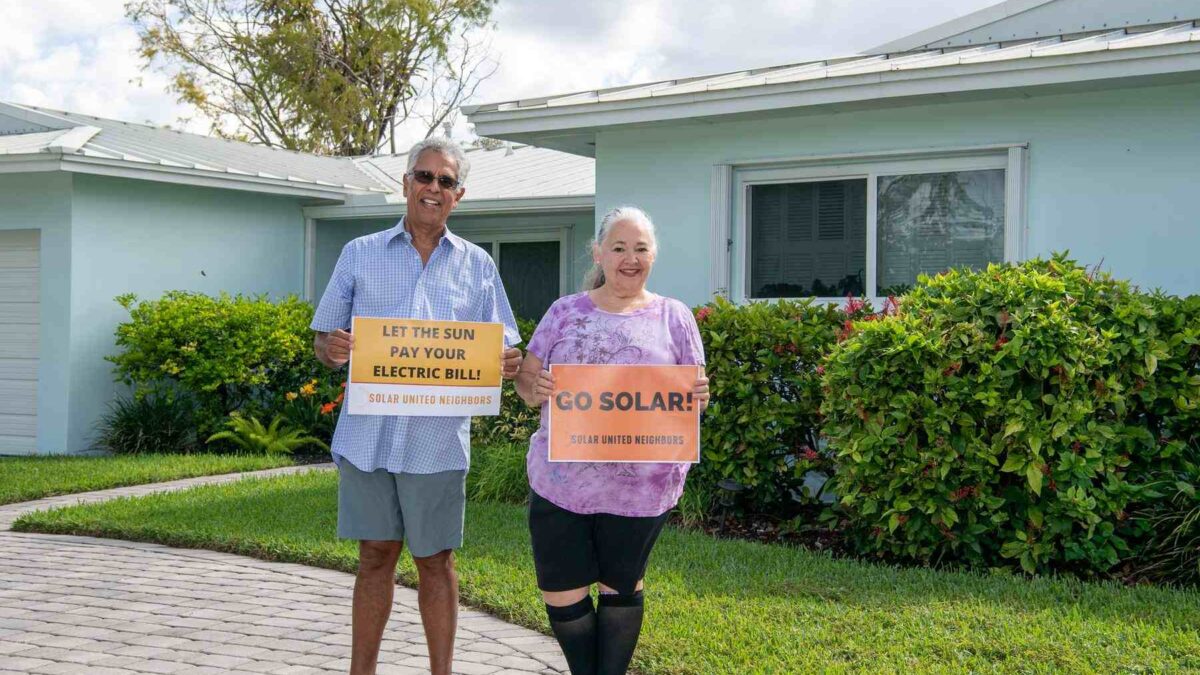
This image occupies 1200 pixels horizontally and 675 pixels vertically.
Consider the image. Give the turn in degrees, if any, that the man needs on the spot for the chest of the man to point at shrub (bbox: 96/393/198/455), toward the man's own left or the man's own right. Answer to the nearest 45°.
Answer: approximately 180°

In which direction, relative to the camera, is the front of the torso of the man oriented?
toward the camera

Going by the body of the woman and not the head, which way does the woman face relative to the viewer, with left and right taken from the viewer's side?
facing the viewer

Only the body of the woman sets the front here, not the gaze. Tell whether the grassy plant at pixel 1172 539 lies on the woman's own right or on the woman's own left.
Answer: on the woman's own left

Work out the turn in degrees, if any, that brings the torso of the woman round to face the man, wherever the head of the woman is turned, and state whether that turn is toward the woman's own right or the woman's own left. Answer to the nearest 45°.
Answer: approximately 90° to the woman's own right

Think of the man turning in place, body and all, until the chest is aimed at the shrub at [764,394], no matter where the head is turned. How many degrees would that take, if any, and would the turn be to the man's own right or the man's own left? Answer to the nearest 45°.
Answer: approximately 135° to the man's own left

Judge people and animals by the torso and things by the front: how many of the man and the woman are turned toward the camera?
2

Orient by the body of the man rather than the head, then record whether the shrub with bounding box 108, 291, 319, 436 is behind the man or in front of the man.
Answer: behind

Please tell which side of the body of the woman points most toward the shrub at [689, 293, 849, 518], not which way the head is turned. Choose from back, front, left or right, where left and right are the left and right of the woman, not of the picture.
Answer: back

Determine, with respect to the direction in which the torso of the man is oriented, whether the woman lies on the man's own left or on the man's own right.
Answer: on the man's own left

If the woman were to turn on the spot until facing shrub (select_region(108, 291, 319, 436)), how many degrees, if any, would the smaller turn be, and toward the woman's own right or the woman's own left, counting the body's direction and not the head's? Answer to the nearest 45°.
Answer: approximately 135° to the woman's own right
